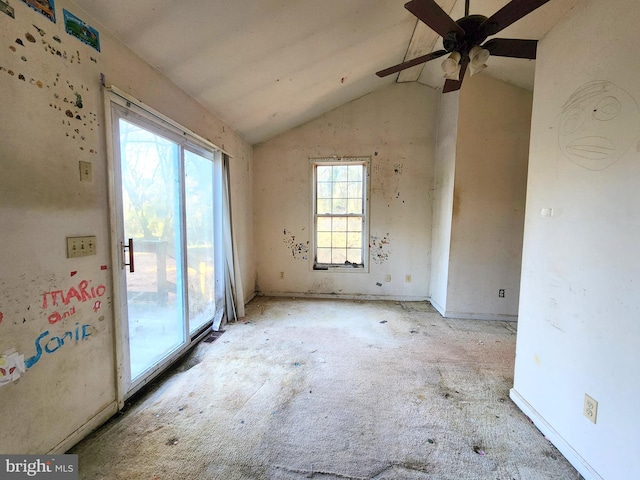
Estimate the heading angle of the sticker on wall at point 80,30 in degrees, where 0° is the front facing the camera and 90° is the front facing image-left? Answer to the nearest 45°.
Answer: approximately 315°

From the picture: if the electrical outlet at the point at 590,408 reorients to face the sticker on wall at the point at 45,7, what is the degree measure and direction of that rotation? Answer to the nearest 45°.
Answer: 0° — it already faces it

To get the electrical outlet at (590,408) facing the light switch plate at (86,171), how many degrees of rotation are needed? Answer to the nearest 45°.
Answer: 0° — it already faces it

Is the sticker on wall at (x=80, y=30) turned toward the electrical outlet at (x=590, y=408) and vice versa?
yes

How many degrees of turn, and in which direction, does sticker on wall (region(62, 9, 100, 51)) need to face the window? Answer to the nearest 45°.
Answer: approximately 45° to its left

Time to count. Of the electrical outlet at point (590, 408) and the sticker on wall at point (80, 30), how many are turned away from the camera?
0

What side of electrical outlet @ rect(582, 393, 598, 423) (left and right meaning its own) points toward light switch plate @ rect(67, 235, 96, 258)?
front

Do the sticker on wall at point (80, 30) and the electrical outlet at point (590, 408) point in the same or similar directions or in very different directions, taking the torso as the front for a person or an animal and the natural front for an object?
very different directions

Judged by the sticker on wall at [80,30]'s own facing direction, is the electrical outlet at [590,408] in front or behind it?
in front

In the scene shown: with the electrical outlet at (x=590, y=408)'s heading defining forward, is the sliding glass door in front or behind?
in front

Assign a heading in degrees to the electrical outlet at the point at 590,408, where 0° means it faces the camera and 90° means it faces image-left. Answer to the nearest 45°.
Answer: approximately 45°
